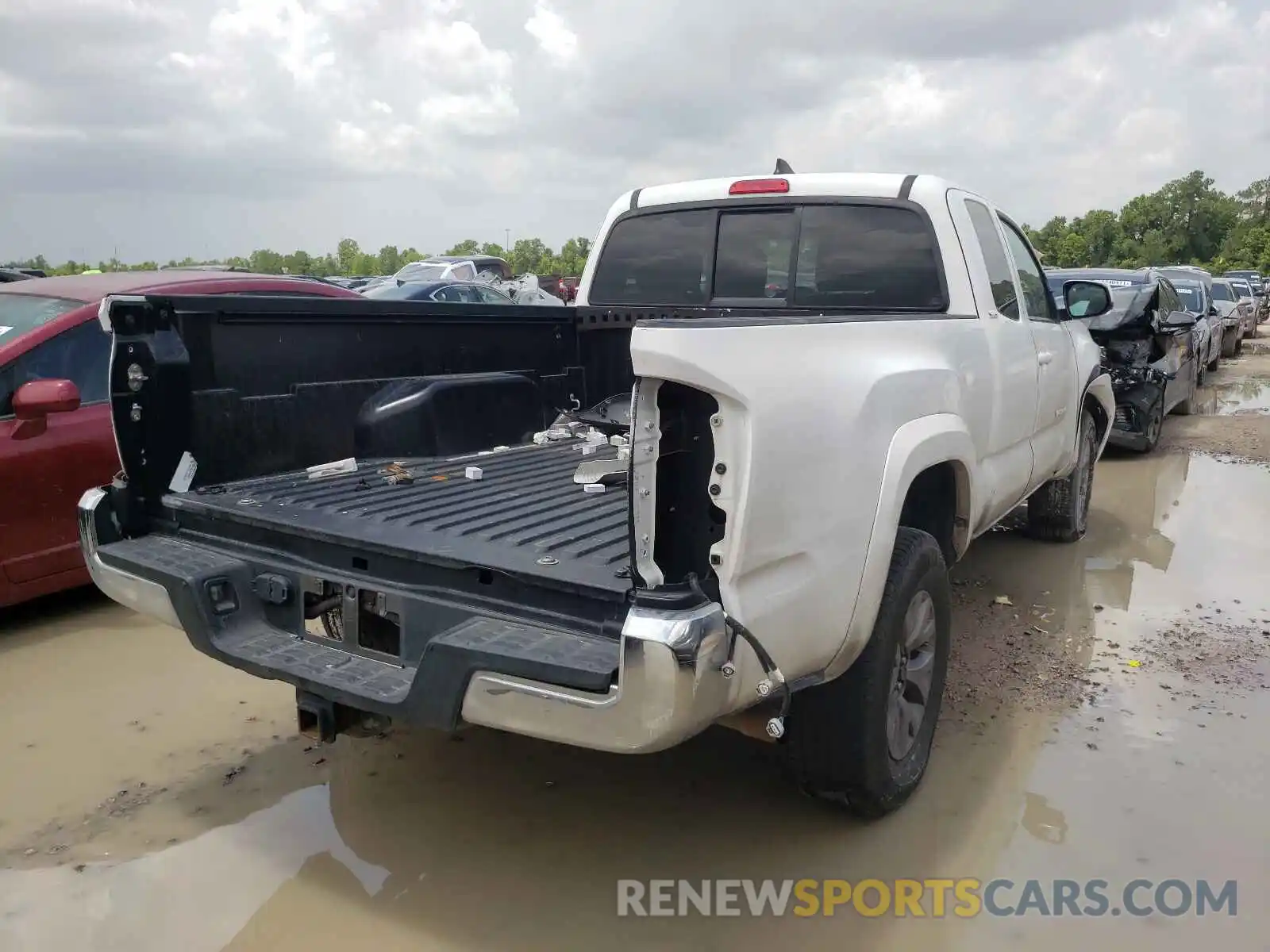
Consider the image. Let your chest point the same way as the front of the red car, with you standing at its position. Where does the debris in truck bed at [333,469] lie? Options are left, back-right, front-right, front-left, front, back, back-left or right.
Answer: left

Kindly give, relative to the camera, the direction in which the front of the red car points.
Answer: facing the viewer and to the left of the viewer

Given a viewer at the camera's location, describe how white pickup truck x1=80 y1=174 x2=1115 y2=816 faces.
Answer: facing away from the viewer and to the right of the viewer

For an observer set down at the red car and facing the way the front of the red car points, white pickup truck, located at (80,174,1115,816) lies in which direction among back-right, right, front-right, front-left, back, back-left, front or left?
left

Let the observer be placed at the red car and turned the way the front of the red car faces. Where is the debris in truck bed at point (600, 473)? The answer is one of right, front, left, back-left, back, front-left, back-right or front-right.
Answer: left

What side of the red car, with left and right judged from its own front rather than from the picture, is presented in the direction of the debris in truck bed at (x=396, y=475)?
left

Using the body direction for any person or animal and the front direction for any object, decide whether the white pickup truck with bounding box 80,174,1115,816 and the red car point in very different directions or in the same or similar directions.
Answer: very different directions

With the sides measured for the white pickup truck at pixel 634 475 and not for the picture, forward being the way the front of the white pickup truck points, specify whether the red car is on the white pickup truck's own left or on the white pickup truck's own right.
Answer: on the white pickup truck's own left
